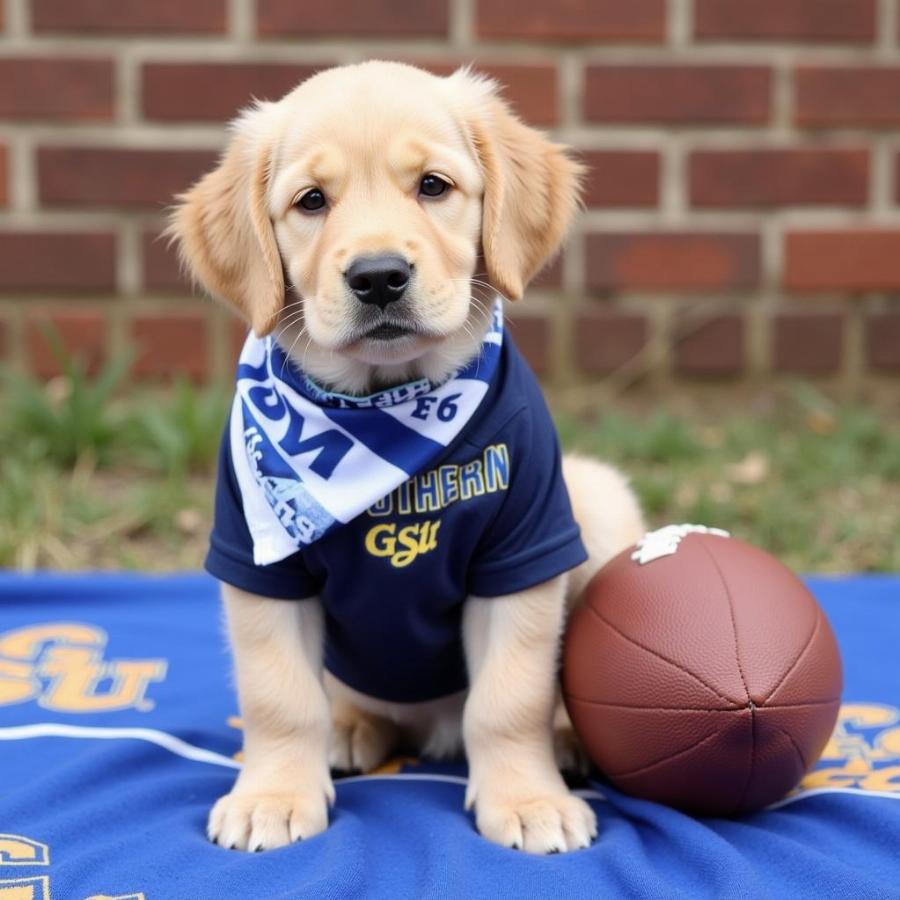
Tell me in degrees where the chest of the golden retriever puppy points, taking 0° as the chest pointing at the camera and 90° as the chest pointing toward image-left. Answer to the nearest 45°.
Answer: approximately 0°
